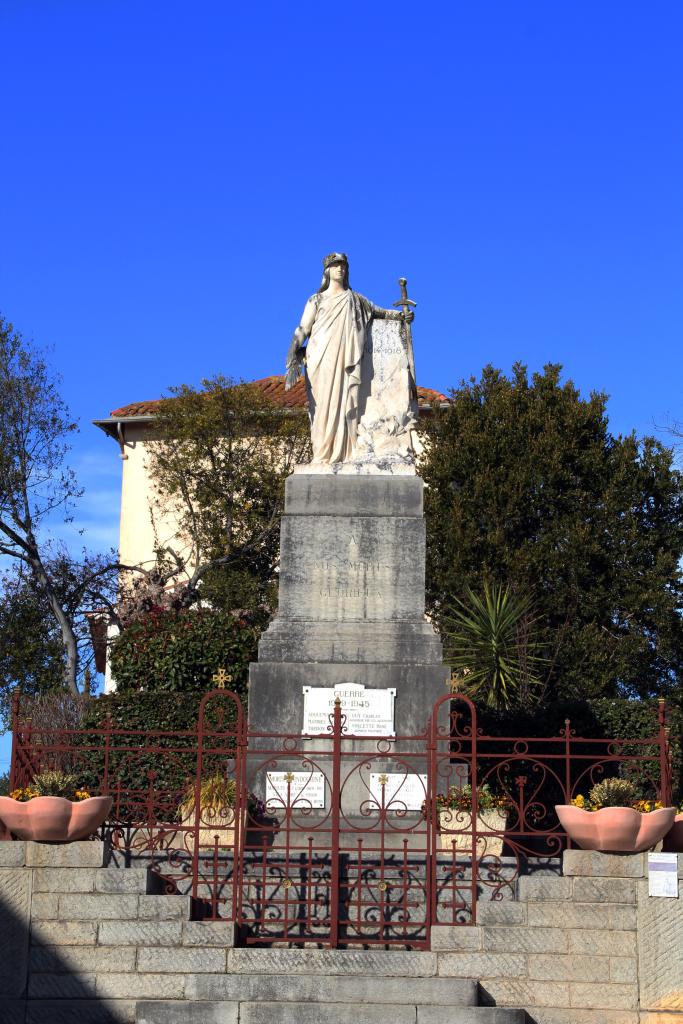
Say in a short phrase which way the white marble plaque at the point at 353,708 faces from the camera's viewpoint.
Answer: facing the viewer

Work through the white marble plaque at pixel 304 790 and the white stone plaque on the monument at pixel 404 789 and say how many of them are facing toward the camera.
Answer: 2

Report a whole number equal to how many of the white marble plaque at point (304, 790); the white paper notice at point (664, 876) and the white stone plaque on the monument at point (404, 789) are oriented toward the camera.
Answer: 3

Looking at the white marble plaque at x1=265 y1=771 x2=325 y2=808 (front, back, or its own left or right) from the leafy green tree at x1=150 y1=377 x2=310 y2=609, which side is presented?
back

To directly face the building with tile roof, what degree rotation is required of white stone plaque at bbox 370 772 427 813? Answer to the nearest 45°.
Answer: approximately 180°

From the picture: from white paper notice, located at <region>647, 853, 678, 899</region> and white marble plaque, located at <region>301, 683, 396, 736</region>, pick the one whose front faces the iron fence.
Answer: the white marble plaque

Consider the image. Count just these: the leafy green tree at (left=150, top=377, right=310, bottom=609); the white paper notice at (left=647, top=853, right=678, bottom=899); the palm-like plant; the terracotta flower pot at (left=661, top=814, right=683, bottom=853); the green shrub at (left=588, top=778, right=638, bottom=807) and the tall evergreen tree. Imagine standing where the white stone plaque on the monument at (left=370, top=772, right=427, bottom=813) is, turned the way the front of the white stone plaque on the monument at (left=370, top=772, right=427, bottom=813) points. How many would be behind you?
3

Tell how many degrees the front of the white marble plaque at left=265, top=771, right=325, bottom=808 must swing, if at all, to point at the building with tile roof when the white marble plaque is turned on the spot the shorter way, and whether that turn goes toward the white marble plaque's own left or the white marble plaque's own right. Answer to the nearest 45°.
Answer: approximately 180°

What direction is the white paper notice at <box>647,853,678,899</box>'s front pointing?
toward the camera

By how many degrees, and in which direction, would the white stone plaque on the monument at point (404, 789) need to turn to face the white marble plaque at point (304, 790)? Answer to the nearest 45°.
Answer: approximately 90° to its right

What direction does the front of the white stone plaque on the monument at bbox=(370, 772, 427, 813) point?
toward the camera
